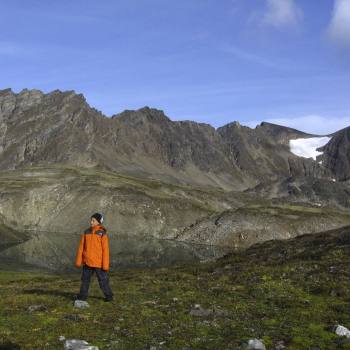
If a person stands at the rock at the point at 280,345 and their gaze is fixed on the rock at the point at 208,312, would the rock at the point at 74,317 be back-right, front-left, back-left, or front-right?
front-left

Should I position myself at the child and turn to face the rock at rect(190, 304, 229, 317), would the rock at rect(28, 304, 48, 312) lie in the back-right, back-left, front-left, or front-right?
back-right

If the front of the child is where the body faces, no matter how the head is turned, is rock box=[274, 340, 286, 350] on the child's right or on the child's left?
on the child's left

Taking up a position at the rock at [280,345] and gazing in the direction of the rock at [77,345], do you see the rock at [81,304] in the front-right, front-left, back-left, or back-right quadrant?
front-right

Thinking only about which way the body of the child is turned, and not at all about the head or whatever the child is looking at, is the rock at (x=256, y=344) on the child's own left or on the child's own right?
on the child's own left

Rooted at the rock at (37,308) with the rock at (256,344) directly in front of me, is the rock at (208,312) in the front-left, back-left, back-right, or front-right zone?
front-left

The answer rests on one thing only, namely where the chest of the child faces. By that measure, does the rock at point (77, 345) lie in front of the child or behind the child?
in front

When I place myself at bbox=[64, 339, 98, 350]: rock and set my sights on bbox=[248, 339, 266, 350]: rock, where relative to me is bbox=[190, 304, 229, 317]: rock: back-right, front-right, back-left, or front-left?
front-left

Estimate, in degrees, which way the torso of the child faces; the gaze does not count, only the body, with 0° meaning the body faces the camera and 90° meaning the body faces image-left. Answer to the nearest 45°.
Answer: approximately 45°

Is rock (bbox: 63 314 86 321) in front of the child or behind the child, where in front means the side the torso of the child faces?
in front

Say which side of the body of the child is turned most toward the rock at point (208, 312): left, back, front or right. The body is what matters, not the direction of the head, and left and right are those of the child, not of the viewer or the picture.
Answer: left

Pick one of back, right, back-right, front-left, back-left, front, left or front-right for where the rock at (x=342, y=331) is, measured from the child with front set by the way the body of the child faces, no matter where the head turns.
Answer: left

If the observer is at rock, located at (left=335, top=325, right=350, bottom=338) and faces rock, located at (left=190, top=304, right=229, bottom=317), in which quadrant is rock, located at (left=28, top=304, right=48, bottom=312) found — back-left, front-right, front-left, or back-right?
front-left
